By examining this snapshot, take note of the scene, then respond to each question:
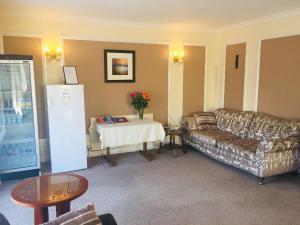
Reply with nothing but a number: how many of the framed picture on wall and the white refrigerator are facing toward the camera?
2

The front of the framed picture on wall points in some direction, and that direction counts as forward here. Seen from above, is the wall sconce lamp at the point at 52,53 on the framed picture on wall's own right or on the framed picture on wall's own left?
on the framed picture on wall's own right

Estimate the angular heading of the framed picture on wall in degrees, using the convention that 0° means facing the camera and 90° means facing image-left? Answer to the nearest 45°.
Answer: approximately 0°

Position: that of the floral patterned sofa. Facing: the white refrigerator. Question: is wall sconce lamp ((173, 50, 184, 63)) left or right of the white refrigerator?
right

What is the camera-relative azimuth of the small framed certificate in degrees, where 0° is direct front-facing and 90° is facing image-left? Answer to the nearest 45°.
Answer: approximately 0°

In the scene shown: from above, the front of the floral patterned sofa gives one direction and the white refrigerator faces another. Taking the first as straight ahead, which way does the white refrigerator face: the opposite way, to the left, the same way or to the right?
to the left

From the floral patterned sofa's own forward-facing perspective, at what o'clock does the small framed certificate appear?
The small framed certificate is roughly at 1 o'clock from the floral patterned sofa.

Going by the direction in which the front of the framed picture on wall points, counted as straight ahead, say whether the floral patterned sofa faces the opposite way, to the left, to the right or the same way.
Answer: to the right

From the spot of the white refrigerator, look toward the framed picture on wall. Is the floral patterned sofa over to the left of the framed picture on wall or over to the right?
right

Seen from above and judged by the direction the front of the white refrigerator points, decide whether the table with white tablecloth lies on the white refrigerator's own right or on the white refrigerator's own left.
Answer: on the white refrigerator's own left
